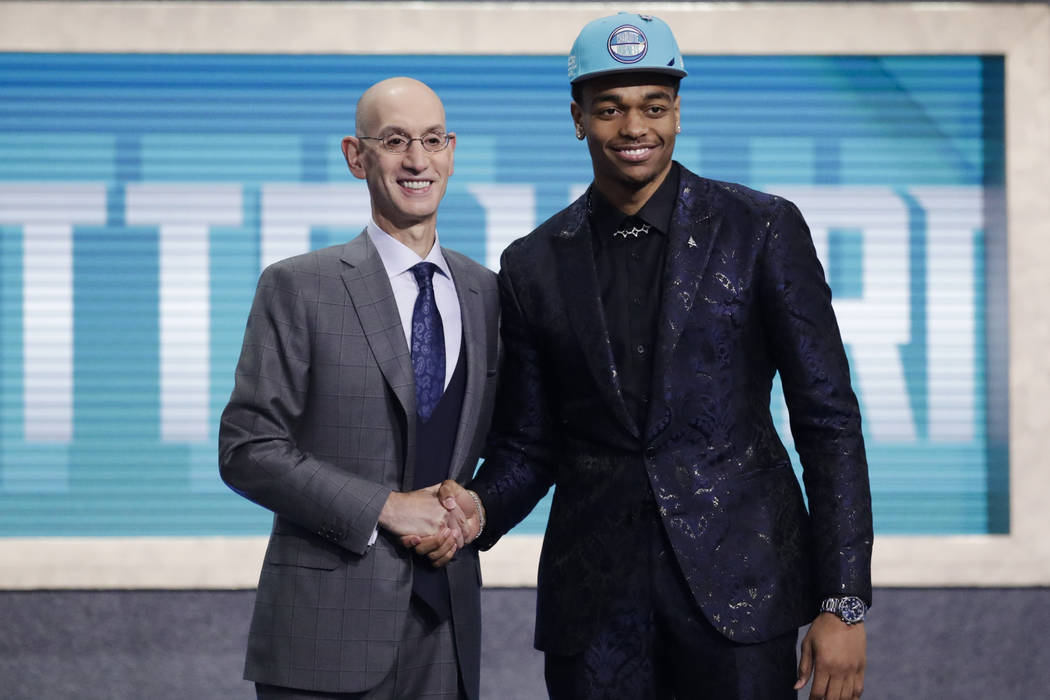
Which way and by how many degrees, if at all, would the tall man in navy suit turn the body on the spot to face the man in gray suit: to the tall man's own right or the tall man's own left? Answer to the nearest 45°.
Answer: approximately 90° to the tall man's own right

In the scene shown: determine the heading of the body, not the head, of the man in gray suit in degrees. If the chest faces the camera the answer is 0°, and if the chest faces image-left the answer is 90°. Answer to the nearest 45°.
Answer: approximately 315°

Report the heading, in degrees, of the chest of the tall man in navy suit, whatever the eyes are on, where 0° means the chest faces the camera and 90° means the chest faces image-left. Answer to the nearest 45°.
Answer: approximately 0°
